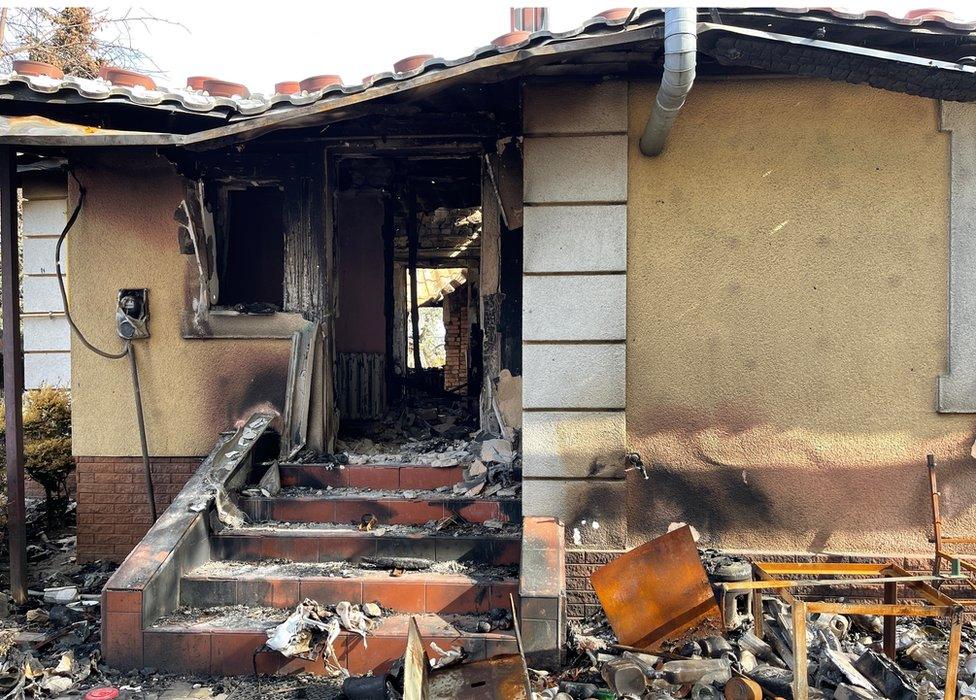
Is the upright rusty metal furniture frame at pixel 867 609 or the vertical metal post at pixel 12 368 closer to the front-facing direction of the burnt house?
the upright rusty metal furniture frame

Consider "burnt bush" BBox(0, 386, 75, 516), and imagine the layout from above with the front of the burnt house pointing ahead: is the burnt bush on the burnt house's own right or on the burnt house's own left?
on the burnt house's own right

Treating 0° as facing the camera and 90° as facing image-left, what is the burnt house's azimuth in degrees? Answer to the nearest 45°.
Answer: approximately 0°

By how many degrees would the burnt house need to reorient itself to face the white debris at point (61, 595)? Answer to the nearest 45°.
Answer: approximately 90° to its right
